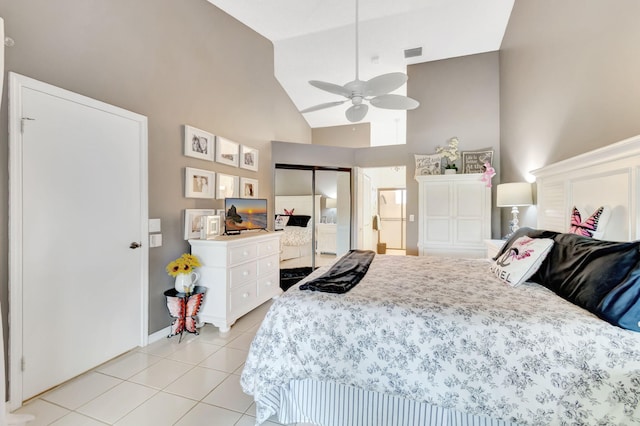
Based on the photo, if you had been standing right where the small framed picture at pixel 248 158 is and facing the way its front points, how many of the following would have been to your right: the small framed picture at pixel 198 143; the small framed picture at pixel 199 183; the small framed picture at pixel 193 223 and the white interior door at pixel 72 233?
4

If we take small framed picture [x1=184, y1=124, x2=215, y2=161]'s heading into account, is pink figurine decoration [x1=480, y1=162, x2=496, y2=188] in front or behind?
in front

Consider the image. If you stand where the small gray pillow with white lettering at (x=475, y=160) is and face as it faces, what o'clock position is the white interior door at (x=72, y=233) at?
The white interior door is roughly at 1 o'clock from the small gray pillow with white lettering.

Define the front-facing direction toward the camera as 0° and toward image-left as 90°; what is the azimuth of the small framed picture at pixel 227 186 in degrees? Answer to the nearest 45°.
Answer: approximately 315°

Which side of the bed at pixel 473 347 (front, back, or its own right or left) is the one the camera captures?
left

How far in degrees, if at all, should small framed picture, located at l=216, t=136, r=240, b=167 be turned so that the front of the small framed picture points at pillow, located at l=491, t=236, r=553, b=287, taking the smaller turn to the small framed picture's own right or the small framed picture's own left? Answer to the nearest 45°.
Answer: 0° — it already faces it

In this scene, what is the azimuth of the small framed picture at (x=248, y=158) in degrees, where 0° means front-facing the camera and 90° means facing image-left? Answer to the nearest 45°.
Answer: approximately 315°

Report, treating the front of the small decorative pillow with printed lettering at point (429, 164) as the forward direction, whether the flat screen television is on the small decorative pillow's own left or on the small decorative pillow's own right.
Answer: on the small decorative pillow's own right

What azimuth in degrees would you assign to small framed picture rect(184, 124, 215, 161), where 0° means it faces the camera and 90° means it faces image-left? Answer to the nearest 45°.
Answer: approximately 315°

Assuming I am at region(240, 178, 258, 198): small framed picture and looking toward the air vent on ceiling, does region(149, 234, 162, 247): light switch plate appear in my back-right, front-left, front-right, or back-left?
back-right

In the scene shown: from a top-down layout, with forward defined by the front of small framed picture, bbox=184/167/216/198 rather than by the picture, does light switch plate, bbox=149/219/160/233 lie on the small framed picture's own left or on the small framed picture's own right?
on the small framed picture's own right
